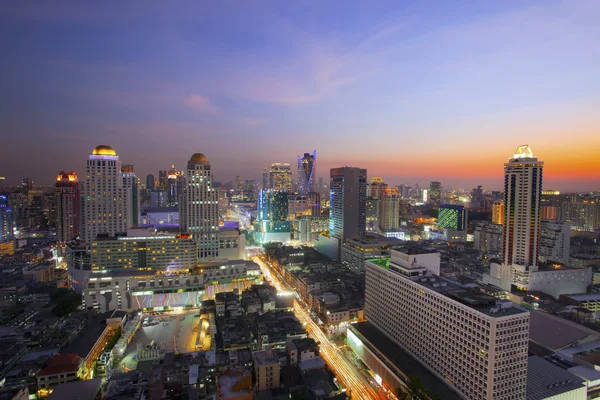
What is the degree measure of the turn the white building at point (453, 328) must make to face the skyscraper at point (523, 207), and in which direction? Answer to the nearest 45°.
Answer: approximately 135° to its right

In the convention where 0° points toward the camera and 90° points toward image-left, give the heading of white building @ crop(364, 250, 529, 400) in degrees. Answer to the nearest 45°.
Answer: approximately 45°

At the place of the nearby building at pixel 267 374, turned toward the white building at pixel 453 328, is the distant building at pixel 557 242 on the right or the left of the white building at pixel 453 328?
left

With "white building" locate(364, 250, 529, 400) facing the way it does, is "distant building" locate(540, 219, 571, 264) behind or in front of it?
behind

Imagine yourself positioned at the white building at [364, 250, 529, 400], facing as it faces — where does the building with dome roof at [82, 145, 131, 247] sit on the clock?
The building with dome roof is roughly at 2 o'clock from the white building.
